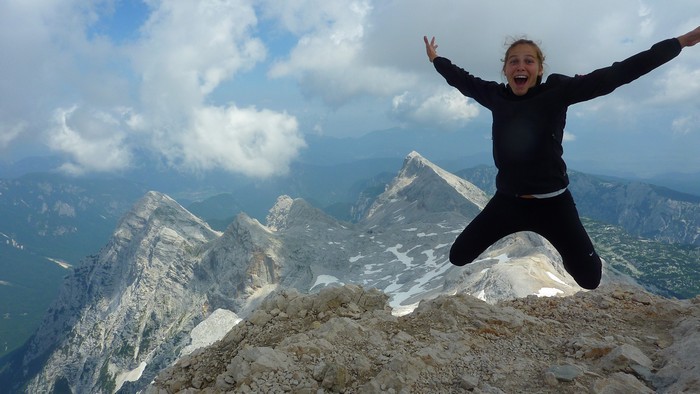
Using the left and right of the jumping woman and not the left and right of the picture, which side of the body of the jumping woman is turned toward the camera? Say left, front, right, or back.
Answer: front

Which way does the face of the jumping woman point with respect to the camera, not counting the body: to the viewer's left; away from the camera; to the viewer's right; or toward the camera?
toward the camera
